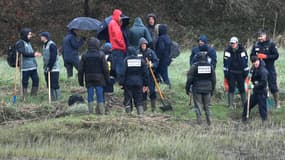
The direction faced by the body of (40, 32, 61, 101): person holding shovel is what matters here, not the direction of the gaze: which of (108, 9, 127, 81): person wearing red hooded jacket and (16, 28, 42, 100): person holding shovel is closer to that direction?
the person holding shovel

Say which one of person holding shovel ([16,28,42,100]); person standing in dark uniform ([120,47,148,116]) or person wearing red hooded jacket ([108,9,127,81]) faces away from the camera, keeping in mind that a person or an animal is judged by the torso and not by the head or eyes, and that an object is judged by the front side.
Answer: person standing in dark uniform ([120,47,148,116])

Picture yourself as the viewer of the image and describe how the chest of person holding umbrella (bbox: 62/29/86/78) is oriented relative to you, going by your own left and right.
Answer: facing away from the viewer and to the right of the viewer

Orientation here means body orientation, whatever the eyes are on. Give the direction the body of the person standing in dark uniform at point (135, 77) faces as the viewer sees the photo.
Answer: away from the camera

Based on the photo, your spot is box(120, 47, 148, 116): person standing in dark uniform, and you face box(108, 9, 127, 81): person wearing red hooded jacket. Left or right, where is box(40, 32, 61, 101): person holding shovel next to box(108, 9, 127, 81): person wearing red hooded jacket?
left

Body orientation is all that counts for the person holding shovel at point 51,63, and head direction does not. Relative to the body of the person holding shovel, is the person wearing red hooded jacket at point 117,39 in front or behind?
behind
